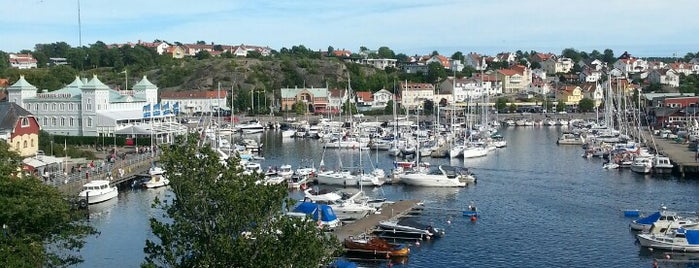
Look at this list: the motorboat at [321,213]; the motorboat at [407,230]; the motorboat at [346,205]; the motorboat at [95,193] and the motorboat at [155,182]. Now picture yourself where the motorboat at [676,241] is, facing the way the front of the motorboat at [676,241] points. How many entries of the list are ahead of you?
5

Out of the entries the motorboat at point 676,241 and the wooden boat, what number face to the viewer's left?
2

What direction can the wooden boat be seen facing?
to the viewer's left

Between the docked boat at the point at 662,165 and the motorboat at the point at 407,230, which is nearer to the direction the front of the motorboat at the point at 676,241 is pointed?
the motorboat

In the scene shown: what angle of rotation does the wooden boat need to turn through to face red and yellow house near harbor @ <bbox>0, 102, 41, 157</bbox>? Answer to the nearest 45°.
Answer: approximately 45° to its right

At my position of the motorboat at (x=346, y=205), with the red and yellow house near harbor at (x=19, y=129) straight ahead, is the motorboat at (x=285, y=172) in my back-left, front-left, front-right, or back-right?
front-right

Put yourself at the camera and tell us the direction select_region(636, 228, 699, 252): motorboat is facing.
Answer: facing to the left of the viewer

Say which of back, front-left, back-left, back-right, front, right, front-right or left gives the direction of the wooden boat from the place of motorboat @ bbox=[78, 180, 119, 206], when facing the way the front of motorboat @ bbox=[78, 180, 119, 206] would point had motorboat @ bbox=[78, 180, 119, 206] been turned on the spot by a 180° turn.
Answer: right

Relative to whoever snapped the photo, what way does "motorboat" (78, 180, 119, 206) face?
facing the viewer and to the left of the viewer

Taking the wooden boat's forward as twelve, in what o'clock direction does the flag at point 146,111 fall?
The flag is roughly at 2 o'clock from the wooden boat.

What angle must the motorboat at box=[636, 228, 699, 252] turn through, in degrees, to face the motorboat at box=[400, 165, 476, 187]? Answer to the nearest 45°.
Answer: approximately 45° to its right
